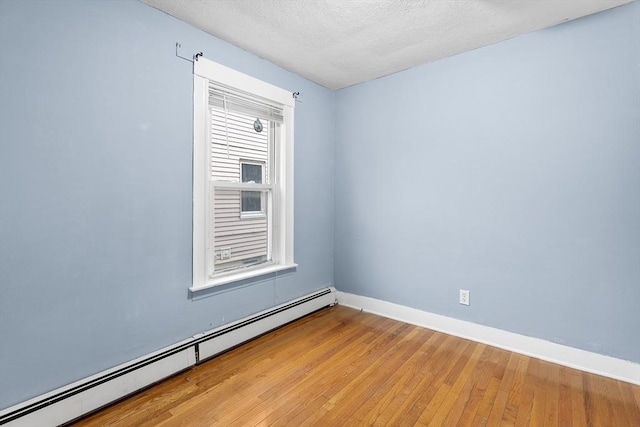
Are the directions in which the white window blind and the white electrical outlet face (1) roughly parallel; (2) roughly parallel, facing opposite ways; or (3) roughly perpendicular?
roughly perpendicular

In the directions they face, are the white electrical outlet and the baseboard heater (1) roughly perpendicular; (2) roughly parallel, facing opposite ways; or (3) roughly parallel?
roughly perpendicular

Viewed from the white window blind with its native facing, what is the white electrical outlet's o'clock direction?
The white electrical outlet is roughly at 11 o'clock from the white window blind.

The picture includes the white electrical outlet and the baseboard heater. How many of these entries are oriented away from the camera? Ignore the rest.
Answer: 0

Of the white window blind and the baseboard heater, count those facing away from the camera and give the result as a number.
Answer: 0

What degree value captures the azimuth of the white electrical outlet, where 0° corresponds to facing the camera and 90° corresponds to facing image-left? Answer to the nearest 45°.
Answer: approximately 0°

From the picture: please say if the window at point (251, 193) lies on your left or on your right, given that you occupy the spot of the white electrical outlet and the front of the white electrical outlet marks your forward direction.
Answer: on your right

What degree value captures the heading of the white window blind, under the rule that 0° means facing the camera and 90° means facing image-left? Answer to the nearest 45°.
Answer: approximately 315°

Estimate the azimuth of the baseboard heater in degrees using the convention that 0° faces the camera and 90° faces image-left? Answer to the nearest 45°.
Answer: approximately 315°

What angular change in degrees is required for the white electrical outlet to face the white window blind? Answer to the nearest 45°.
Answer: approximately 45° to its right
